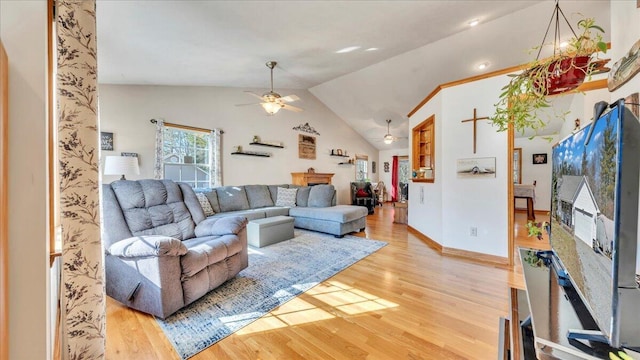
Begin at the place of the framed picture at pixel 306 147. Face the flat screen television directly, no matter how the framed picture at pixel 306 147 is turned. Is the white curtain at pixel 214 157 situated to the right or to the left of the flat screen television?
right

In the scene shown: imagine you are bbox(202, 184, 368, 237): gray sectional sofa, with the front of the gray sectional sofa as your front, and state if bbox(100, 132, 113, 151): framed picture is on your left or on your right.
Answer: on your right

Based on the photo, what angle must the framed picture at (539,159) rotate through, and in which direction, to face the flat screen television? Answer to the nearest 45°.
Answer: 0° — it already faces it

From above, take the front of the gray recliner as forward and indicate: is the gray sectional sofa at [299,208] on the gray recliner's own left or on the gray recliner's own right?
on the gray recliner's own left

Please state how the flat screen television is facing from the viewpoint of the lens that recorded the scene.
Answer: facing to the left of the viewer

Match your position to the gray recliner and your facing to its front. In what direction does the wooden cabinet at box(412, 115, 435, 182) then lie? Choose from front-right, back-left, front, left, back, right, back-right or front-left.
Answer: front-left

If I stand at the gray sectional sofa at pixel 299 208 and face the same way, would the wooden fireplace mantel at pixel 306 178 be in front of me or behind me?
behind

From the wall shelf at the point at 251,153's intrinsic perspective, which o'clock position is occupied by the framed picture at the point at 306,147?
The framed picture is roughly at 8 o'clock from the wall shelf.

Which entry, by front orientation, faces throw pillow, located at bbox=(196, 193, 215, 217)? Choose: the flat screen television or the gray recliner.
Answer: the flat screen television
